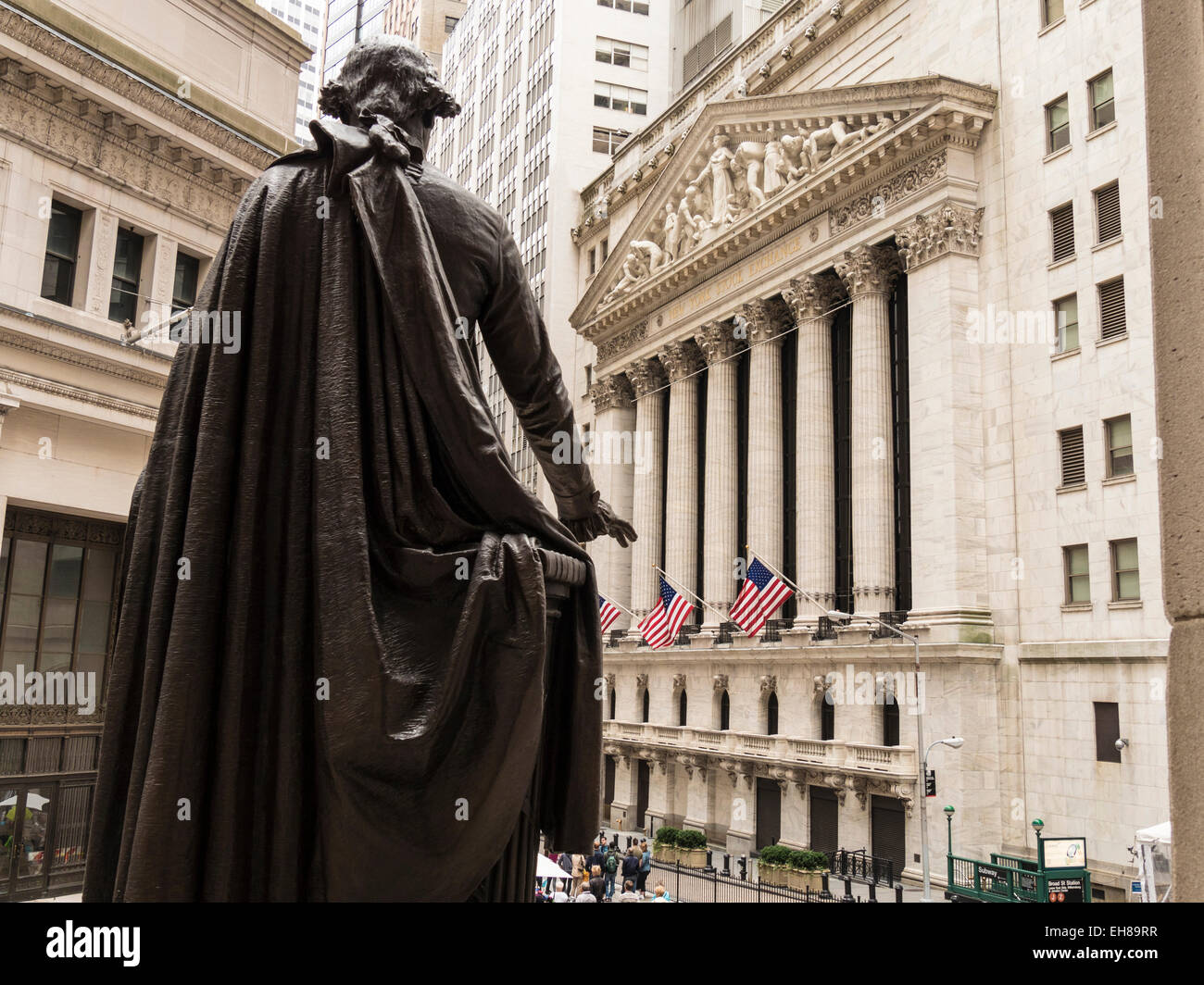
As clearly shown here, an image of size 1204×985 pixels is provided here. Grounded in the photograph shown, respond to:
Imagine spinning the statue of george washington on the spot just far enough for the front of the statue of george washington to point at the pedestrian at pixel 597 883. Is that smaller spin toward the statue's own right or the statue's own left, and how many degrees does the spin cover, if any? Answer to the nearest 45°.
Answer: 0° — it already faces them

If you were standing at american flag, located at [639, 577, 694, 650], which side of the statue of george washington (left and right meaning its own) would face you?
front

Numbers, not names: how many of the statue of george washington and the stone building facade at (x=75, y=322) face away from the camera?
1

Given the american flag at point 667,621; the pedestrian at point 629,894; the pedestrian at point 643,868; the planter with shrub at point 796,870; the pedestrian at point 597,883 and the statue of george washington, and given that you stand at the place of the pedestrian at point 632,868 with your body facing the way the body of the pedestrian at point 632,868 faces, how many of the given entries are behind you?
3

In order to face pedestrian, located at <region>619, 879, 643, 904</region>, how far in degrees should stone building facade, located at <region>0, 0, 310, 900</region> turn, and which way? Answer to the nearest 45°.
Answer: approximately 45° to its left

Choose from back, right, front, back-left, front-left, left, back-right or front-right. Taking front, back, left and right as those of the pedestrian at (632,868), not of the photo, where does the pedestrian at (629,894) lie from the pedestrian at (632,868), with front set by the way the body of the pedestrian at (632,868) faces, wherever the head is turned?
back

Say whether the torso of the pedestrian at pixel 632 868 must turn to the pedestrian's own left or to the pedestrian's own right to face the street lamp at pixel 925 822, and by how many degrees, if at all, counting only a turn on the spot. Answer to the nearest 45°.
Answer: approximately 90° to the pedestrian's own right

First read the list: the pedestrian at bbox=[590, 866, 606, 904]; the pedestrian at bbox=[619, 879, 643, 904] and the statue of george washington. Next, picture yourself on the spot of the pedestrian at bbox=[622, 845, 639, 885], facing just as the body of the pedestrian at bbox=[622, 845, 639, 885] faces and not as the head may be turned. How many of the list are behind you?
3

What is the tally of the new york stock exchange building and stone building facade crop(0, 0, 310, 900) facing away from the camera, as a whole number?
0

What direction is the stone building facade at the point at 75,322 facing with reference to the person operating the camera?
facing the viewer and to the right of the viewer

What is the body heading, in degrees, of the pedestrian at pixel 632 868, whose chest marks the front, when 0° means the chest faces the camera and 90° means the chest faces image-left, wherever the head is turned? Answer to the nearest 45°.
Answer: approximately 180°

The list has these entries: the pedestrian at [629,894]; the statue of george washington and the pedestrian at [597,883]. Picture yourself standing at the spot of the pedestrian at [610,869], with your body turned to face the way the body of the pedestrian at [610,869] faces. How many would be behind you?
3

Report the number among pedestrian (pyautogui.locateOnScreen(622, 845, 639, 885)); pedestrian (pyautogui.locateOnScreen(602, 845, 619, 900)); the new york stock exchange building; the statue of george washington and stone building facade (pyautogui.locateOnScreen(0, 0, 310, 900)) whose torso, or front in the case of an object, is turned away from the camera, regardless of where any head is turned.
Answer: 3

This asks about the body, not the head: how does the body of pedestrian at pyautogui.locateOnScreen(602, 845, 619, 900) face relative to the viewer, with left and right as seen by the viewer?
facing away from the viewer
